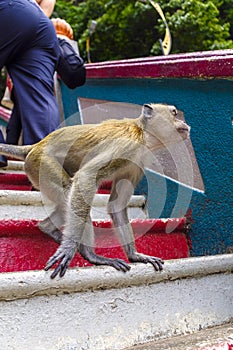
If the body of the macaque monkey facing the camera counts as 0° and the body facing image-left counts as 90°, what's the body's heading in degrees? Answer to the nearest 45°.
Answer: approximately 270°
